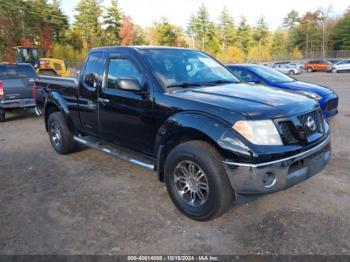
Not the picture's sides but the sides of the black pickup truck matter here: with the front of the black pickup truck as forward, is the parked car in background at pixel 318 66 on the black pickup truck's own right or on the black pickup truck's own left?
on the black pickup truck's own left

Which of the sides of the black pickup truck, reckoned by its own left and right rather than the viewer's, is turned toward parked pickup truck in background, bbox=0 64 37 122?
back

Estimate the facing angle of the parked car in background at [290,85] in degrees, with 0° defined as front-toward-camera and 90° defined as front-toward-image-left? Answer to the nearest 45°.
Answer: approximately 315°

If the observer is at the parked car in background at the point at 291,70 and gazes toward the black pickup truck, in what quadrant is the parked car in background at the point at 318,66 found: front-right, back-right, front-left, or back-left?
back-left

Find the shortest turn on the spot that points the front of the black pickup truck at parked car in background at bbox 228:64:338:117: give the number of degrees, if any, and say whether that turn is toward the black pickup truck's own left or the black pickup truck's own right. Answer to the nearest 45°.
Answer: approximately 90° to the black pickup truck's own left
